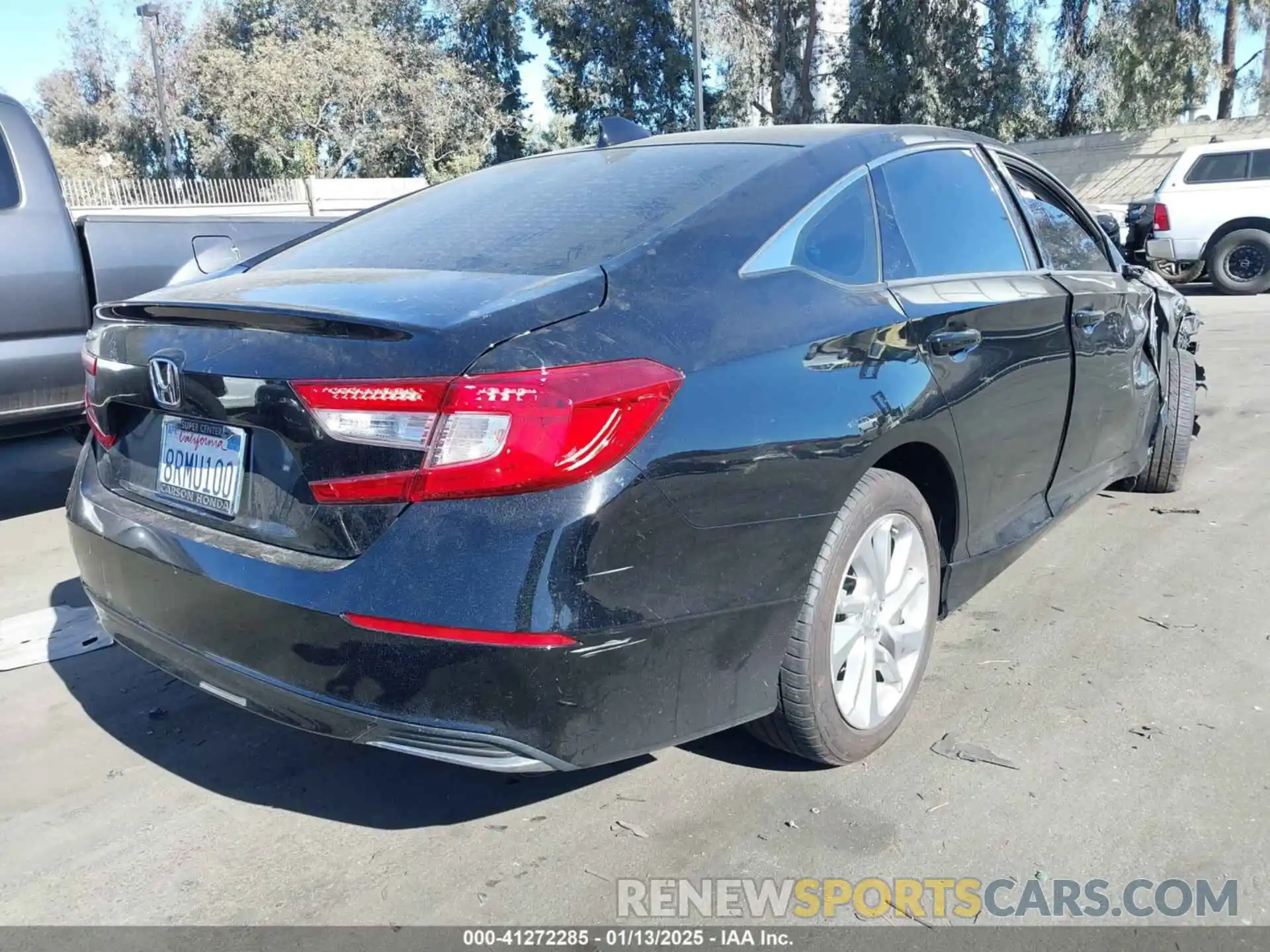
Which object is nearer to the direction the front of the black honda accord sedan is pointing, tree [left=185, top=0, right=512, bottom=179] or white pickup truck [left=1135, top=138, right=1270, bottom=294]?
the white pickup truck

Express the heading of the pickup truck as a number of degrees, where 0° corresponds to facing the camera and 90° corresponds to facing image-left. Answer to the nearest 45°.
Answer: approximately 90°

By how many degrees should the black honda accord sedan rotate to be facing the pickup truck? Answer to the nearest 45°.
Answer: approximately 90° to its left

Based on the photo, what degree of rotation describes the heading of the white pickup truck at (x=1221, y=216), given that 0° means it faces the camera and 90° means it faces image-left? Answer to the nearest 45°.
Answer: approximately 270°

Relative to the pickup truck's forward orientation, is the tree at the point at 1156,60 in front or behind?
behind

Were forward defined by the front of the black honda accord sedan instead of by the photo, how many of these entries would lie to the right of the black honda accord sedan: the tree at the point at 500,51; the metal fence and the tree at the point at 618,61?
0

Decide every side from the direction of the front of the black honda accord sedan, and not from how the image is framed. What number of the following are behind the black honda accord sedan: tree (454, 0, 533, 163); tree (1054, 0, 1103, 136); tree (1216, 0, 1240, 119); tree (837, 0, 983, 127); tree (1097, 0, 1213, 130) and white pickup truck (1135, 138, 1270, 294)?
0

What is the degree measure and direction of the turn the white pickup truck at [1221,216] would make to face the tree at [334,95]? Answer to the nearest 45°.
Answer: approximately 135° to its left

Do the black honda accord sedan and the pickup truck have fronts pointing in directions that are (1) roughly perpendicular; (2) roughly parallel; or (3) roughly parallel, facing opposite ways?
roughly parallel, facing opposite ways

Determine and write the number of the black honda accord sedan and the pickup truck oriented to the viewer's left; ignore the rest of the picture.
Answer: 1

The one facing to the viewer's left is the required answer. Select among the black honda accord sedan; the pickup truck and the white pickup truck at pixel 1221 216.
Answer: the pickup truck

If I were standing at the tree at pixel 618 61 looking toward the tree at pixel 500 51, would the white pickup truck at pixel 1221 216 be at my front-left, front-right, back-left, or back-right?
back-left

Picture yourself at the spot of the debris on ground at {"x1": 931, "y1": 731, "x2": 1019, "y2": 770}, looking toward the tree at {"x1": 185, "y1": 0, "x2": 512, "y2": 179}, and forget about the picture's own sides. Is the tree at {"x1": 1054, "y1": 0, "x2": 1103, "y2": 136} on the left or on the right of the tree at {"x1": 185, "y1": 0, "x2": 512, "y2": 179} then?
right

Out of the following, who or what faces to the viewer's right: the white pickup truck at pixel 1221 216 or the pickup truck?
the white pickup truck

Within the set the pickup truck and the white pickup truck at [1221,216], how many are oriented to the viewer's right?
1

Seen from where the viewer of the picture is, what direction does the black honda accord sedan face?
facing away from the viewer and to the right of the viewer

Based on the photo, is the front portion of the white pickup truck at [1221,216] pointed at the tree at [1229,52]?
no
